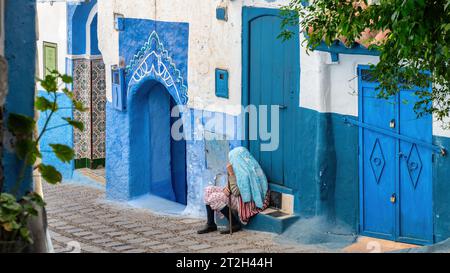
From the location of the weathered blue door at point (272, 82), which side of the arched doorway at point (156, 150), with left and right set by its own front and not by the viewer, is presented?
left

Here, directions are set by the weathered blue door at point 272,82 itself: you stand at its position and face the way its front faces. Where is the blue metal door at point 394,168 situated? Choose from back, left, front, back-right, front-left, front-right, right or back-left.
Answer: left

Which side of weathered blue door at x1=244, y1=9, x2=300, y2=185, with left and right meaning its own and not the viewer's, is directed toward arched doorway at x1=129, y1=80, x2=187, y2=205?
right

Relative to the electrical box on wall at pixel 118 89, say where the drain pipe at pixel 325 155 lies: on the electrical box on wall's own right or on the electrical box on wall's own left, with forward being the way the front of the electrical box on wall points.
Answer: on the electrical box on wall's own left

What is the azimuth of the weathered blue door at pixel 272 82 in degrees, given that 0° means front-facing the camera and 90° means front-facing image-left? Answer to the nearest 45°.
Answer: approximately 45°

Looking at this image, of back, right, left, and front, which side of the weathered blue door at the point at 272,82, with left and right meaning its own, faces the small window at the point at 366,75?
left

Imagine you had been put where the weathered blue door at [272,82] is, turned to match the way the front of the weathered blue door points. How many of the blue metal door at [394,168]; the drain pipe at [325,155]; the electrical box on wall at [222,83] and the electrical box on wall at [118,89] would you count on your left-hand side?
2

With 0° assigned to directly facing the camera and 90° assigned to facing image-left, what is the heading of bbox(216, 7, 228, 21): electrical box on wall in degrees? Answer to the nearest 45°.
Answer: approximately 45°

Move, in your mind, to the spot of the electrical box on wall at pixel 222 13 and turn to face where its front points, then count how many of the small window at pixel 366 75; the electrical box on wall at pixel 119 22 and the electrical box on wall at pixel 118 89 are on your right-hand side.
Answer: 2
